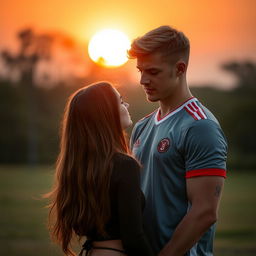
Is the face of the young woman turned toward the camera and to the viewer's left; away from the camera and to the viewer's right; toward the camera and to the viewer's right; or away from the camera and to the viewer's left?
away from the camera and to the viewer's right

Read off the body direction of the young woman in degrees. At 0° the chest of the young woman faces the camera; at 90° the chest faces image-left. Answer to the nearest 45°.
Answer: approximately 225°

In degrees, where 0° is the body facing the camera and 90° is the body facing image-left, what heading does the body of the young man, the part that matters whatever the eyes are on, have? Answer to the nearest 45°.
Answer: approximately 45°

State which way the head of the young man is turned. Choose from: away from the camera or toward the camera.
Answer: toward the camera

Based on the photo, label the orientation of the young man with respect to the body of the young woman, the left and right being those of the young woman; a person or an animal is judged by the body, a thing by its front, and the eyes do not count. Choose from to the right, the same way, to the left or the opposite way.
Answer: the opposite way

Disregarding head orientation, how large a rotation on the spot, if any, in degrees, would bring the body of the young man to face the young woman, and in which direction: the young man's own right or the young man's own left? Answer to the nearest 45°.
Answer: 0° — they already face them
